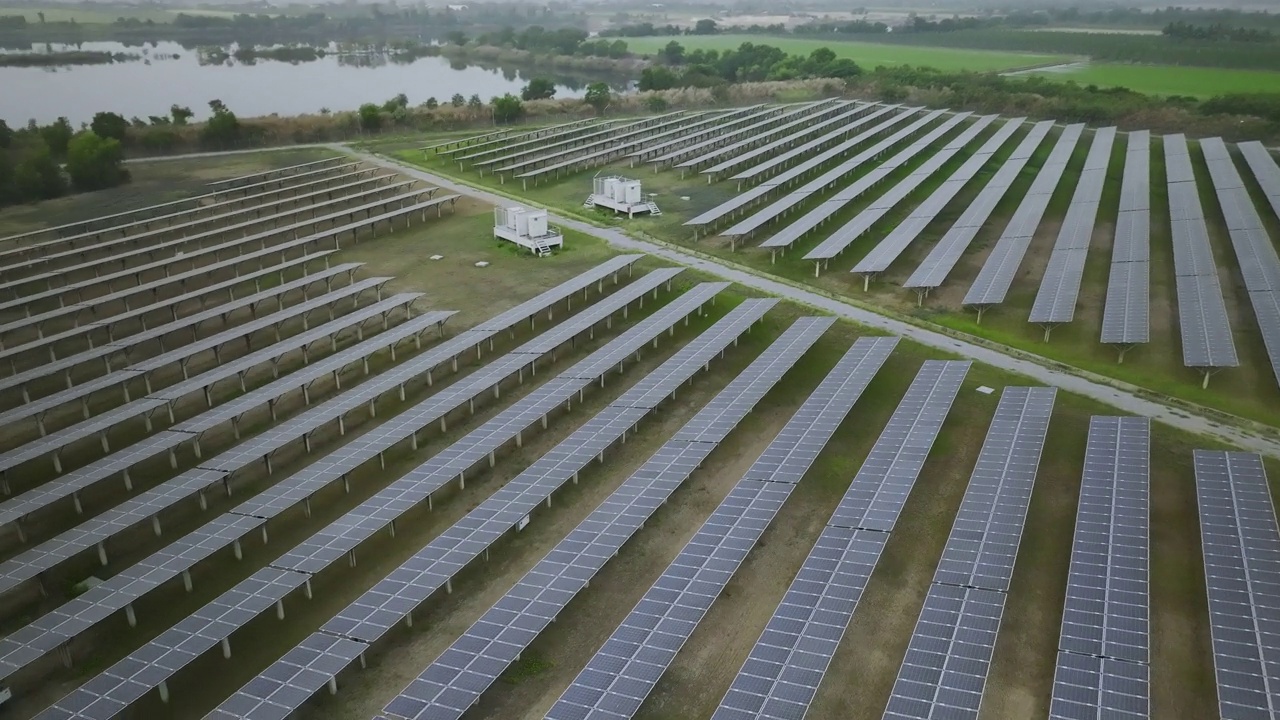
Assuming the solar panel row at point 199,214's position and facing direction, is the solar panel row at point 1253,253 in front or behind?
behind

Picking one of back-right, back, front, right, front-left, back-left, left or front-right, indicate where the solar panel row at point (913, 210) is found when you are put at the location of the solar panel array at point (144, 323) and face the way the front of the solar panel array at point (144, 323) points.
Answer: back-right
